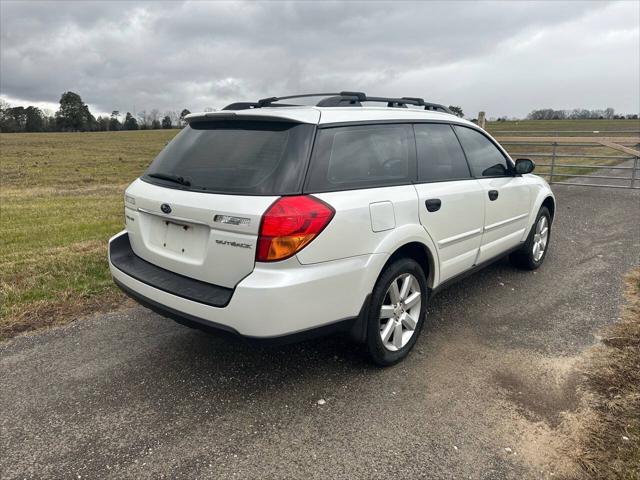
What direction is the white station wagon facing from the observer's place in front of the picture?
facing away from the viewer and to the right of the viewer

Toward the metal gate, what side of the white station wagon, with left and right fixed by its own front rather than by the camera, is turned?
front
